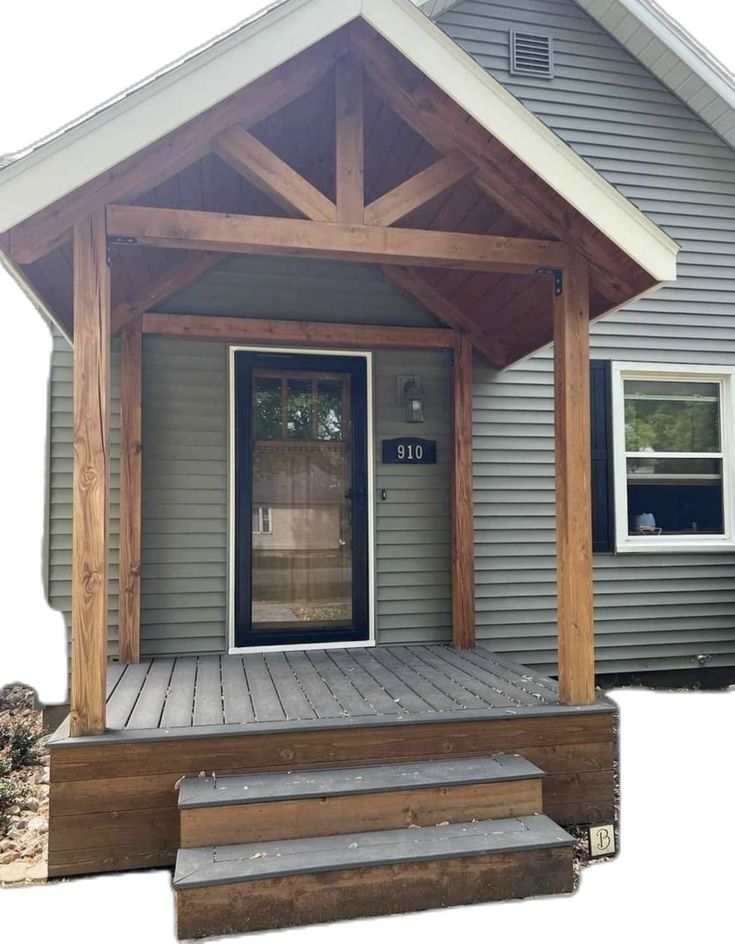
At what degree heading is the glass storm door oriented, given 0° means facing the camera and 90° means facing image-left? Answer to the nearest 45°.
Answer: approximately 0°

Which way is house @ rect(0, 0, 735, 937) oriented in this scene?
toward the camera
